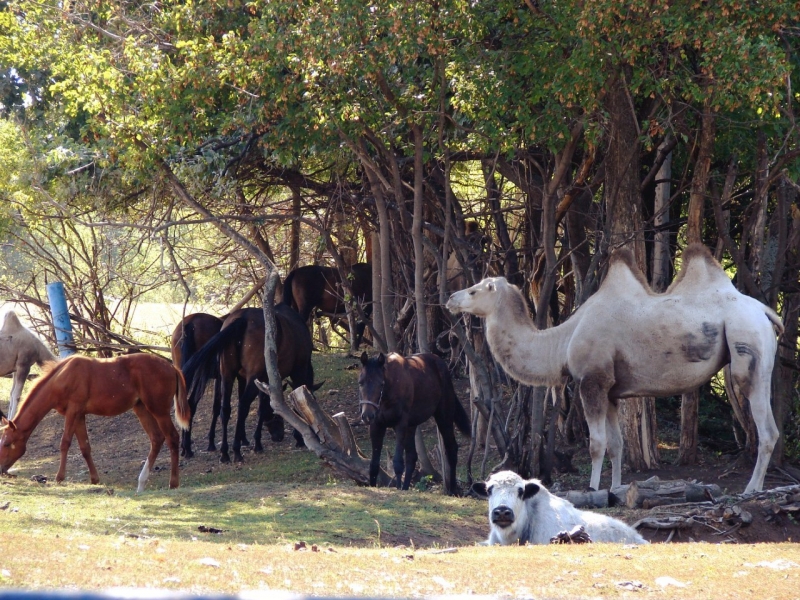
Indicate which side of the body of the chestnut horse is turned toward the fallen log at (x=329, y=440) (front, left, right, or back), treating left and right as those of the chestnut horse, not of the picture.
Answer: back

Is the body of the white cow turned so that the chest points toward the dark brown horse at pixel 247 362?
no

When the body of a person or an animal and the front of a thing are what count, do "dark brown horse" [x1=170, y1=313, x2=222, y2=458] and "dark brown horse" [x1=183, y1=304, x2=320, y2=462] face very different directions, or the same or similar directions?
same or similar directions

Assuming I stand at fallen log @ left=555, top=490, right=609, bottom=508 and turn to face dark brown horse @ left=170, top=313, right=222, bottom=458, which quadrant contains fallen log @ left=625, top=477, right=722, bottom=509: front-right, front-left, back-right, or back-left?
back-right

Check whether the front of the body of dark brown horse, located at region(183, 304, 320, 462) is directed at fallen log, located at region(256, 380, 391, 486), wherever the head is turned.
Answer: no

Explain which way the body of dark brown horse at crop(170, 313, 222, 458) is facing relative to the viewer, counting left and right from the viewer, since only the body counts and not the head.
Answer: facing away from the viewer and to the right of the viewer

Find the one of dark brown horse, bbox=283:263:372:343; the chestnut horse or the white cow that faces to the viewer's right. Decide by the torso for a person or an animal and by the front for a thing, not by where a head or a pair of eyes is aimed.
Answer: the dark brown horse

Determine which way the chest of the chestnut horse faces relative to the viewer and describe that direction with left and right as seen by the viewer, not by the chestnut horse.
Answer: facing to the left of the viewer

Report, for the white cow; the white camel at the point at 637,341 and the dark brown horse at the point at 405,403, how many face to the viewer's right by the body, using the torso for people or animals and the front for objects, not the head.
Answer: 0

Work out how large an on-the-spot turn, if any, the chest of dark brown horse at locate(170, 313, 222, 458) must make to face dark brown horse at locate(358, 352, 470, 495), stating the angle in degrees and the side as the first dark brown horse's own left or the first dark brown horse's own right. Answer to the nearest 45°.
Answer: approximately 90° to the first dark brown horse's own right

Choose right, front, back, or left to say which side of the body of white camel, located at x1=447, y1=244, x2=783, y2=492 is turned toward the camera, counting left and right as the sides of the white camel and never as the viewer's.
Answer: left

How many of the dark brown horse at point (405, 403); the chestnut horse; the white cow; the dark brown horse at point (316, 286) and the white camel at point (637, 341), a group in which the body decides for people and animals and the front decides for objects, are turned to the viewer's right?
1

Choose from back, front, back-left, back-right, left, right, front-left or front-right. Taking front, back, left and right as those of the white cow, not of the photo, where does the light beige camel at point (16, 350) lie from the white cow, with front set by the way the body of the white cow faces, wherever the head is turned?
right

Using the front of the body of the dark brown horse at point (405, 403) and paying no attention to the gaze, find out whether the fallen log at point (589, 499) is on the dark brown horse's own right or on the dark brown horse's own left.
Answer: on the dark brown horse's own left

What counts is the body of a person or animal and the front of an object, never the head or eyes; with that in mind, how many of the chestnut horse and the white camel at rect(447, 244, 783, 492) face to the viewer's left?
2

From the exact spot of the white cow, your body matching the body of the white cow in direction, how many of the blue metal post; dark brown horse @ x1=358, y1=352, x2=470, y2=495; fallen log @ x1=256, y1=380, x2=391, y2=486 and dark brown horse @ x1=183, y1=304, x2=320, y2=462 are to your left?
0

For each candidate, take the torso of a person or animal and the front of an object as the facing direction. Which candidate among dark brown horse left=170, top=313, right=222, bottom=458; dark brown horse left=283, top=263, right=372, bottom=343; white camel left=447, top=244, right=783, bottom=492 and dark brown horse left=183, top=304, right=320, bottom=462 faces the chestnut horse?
the white camel
